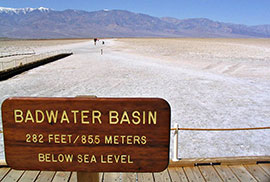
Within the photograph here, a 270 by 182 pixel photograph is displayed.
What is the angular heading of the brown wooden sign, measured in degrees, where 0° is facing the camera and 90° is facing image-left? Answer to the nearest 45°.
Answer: approximately 0°
